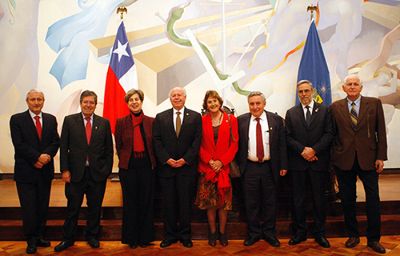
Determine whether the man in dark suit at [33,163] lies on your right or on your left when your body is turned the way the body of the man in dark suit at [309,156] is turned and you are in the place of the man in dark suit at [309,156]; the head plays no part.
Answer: on your right

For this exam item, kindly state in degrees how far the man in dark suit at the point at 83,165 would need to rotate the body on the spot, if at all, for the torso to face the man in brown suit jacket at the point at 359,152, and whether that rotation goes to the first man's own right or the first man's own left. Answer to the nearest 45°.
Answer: approximately 90° to the first man's own left

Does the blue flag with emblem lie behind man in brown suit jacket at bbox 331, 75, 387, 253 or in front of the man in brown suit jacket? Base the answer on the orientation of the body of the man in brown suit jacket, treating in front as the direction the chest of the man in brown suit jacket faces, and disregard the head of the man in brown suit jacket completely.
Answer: behind

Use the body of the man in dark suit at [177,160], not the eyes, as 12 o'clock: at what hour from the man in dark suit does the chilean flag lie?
The chilean flag is roughly at 5 o'clock from the man in dark suit.

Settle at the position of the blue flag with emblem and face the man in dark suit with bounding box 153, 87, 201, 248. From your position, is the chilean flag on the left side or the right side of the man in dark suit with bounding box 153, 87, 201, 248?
right
